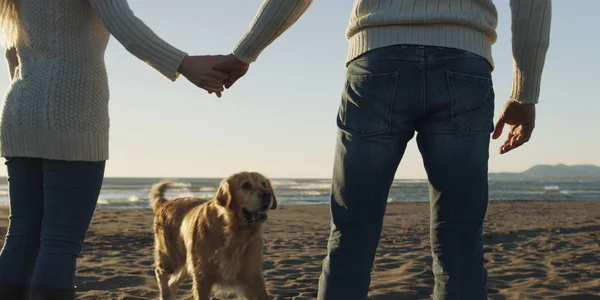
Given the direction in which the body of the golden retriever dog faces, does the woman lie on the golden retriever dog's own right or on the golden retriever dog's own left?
on the golden retriever dog's own right

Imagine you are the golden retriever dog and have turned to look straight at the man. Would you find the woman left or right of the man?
right

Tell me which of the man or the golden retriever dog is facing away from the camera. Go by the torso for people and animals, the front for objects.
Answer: the man

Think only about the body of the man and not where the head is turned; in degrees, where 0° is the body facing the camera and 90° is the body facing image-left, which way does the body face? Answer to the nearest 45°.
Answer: approximately 180°

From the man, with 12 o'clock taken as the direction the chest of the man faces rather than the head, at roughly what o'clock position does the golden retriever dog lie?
The golden retriever dog is roughly at 11 o'clock from the man.

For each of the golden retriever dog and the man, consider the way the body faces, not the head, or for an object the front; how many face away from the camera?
1

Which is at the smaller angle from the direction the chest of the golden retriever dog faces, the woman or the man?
the man

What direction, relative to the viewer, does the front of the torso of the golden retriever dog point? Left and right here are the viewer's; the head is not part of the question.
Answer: facing the viewer and to the right of the viewer

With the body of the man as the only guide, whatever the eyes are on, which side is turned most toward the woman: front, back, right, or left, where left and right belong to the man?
left

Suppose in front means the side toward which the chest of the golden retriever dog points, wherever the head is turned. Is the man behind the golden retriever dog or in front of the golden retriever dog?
in front
